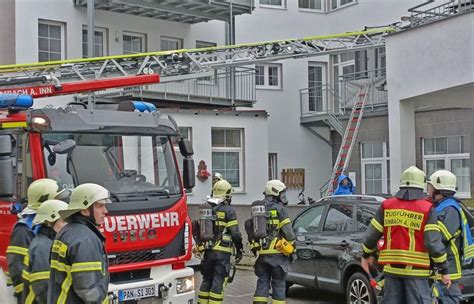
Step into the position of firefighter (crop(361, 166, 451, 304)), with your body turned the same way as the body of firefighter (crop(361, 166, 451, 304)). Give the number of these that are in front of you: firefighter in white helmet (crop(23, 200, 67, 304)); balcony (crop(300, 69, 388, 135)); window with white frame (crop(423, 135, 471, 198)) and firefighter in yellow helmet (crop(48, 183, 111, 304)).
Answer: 2

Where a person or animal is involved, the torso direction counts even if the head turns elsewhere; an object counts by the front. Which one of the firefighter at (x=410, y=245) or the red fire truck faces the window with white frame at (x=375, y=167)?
the firefighter

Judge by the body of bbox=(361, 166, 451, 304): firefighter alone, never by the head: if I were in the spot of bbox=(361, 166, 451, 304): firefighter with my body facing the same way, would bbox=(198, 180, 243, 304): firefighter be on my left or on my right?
on my left

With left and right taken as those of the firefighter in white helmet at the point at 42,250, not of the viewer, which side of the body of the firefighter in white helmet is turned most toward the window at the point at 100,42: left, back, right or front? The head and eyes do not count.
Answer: left

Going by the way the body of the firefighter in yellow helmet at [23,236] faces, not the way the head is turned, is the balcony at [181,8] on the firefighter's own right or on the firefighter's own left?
on the firefighter's own left

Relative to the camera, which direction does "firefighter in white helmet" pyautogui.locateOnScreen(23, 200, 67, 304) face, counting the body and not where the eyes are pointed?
to the viewer's right

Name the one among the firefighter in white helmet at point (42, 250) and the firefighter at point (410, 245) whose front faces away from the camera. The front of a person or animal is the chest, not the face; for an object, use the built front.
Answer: the firefighter

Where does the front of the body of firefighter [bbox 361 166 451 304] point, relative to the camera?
away from the camera

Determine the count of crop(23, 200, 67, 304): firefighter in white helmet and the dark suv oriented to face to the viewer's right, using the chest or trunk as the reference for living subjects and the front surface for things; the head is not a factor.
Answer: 1

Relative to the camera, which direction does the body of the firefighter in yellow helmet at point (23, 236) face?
to the viewer's right
